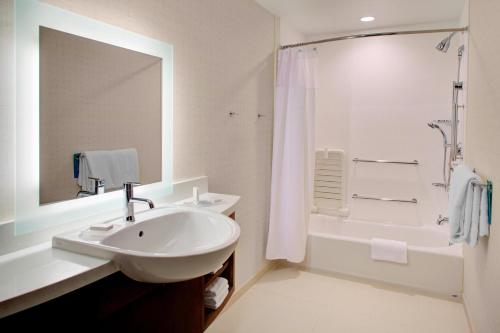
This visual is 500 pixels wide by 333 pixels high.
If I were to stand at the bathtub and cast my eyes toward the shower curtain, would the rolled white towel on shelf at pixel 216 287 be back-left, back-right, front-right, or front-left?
front-left

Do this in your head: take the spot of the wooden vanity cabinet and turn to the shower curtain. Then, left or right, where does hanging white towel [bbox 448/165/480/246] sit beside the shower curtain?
right

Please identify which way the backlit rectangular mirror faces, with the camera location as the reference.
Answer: facing the viewer and to the right of the viewer

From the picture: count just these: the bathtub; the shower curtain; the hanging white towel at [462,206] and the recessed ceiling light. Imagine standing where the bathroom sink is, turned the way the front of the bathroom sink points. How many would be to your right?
0

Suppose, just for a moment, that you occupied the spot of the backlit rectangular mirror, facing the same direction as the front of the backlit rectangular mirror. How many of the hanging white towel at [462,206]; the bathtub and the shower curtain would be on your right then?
0

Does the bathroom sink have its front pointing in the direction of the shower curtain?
no

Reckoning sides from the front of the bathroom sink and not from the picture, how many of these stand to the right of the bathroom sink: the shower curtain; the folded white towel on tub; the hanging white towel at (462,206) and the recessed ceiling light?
0

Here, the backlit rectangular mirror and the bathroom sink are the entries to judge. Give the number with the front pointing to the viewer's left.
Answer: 0

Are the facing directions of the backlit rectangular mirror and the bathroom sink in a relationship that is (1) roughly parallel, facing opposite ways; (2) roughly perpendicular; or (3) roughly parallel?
roughly parallel

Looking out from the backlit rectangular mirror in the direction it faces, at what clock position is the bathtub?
The bathtub is roughly at 10 o'clock from the backlit rectangular mirror.

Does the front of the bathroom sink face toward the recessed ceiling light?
no

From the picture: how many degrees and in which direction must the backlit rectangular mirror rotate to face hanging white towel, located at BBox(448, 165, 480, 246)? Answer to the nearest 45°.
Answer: approximately 45° to its left

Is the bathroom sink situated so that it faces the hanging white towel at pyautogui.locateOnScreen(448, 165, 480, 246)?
no
